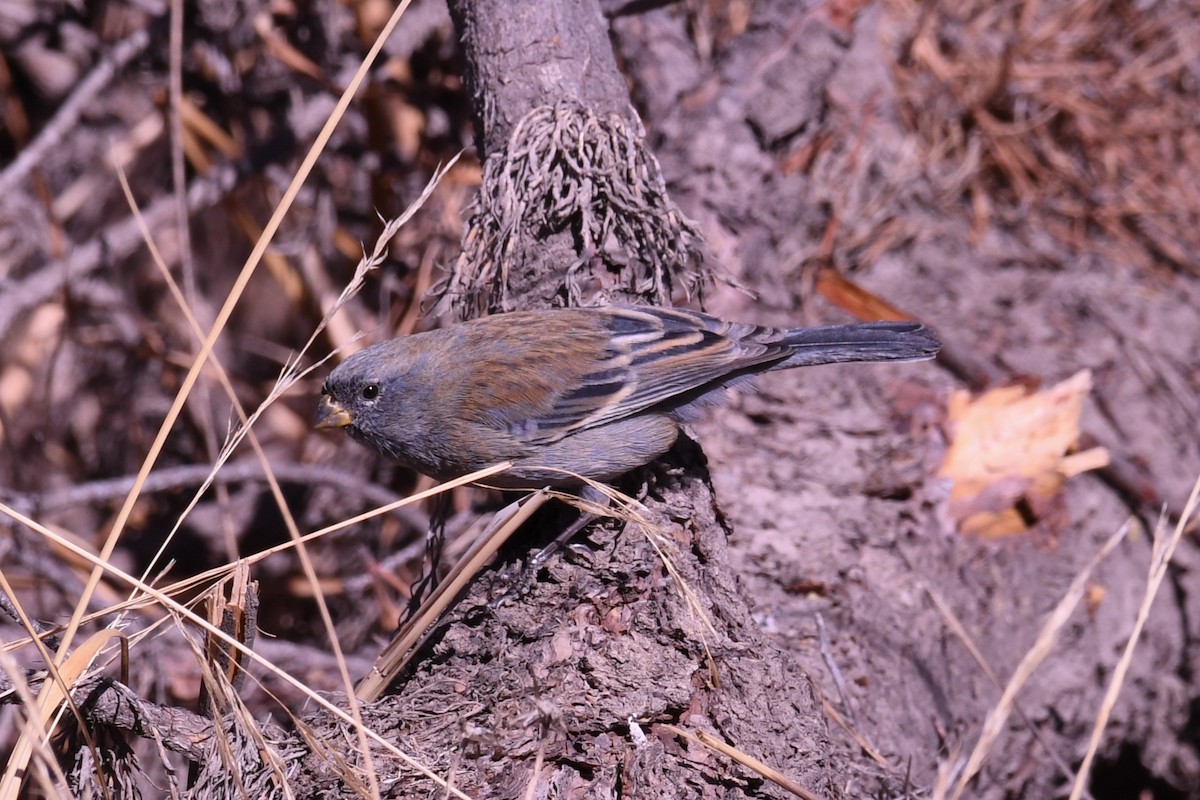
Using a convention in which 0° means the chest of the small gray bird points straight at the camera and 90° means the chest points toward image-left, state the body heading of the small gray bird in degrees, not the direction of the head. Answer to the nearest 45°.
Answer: approximately 90°

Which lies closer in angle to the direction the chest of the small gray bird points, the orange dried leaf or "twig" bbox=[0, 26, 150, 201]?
the twig

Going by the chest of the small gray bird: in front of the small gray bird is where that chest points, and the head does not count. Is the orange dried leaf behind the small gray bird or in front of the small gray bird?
behind

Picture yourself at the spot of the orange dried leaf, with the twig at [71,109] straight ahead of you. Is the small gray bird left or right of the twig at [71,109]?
left

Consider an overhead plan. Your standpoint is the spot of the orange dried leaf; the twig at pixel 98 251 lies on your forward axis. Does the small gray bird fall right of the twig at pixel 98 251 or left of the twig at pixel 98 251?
left

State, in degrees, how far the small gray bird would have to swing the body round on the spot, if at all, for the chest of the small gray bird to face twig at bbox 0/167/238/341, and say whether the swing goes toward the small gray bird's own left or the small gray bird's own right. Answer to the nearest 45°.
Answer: approximately 45° to the small gray bird's own right

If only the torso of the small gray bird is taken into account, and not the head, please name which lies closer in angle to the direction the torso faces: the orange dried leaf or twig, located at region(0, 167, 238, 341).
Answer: the twig

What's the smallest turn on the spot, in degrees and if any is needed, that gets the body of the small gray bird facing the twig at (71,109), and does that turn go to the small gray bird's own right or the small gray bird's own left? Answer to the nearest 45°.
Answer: approximately 45° to the small gray bird's own right
